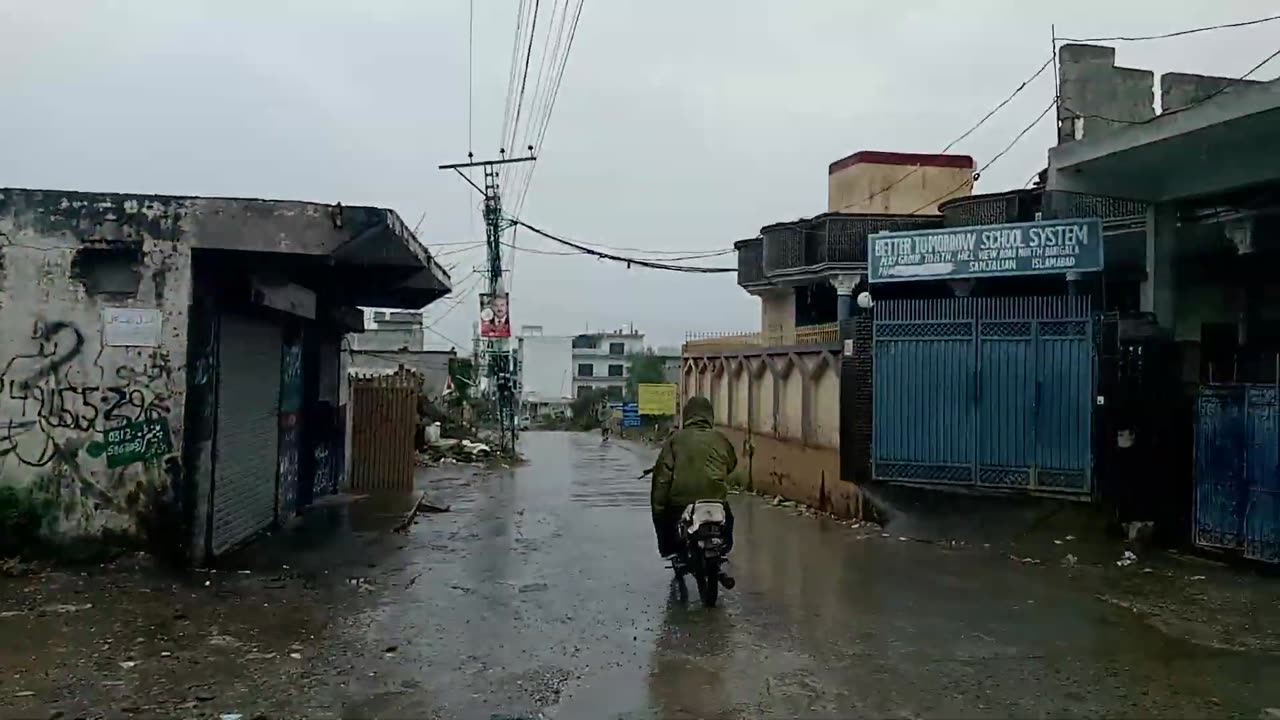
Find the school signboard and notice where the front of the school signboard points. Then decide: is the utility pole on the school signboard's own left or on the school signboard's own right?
on the school signboard's own right

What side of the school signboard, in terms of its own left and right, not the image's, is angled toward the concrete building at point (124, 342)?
front

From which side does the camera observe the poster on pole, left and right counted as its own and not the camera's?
front

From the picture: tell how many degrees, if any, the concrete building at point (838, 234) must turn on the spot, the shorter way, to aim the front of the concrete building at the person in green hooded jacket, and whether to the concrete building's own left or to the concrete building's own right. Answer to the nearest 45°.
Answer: approximately 45° to the concrete building's own left

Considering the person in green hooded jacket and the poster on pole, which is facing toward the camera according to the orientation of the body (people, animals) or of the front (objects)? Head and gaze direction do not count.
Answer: the poster on pole

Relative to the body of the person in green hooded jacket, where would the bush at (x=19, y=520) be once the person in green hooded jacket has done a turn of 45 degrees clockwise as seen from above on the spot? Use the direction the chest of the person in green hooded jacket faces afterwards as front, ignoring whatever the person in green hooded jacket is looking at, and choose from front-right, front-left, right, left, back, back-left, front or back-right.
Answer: back-left

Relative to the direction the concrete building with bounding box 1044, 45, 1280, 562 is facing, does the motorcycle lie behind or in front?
in front

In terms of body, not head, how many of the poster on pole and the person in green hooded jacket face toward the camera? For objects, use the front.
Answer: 1

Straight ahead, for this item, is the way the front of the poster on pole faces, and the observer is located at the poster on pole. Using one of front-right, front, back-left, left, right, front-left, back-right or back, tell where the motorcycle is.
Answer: front

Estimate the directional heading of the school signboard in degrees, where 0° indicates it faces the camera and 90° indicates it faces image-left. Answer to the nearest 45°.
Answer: approximately 45°

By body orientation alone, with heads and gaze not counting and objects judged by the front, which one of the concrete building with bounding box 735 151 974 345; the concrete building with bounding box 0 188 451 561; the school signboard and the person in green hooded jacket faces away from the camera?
the person in green hooded jacket

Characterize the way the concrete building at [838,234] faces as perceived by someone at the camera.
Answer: facing the viewer and to the left of the viewer

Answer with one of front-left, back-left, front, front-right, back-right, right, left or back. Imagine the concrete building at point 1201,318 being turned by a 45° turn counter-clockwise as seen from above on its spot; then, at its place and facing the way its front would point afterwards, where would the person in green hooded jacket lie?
front-right

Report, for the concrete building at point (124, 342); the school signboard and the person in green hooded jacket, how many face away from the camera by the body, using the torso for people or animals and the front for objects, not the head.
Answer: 1

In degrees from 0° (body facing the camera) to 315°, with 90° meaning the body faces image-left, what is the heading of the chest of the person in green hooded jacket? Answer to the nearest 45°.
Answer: approximately 180°

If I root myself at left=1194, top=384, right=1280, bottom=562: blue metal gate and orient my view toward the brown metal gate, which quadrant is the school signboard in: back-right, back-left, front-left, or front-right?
front-right

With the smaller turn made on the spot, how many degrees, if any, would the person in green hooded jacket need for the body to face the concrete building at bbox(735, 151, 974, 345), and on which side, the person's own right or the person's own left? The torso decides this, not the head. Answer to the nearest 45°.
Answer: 0° — they already face it

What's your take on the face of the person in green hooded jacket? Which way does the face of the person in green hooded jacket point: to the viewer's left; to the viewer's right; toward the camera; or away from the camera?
away from the camera

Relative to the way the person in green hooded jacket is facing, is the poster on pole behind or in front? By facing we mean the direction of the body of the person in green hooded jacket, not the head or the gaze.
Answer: in front
